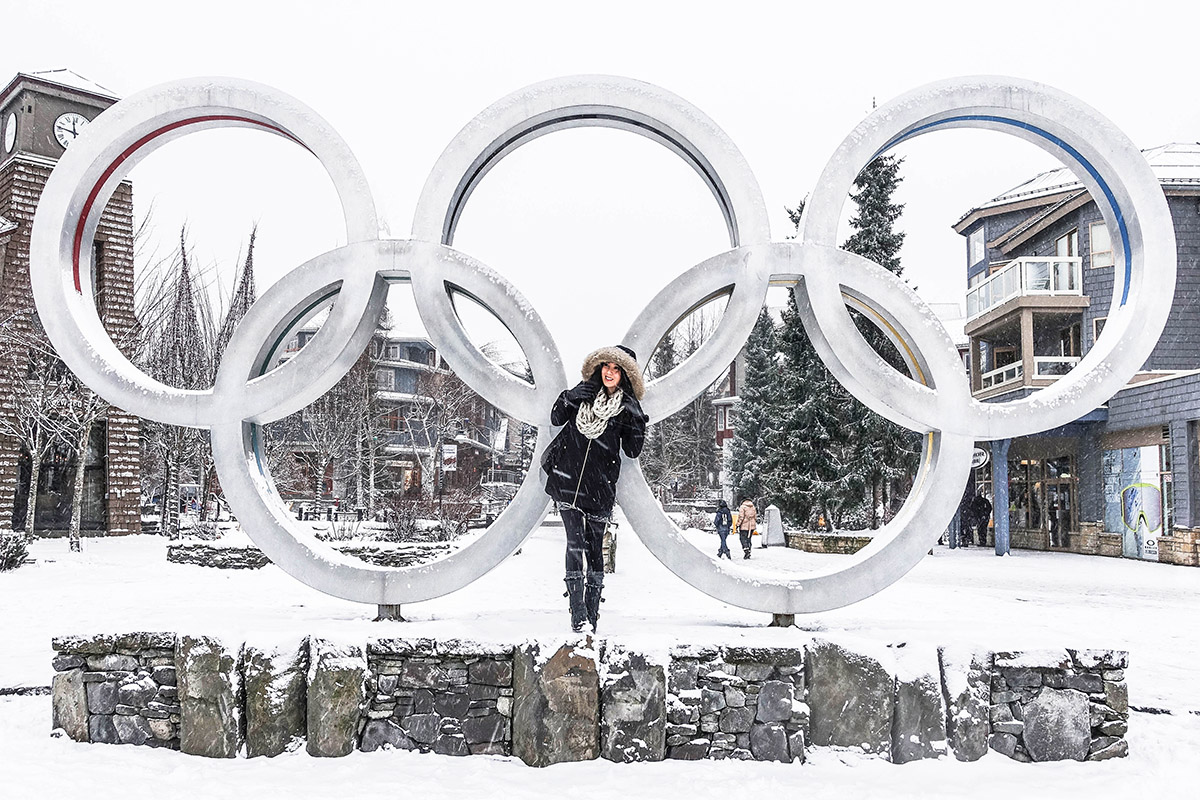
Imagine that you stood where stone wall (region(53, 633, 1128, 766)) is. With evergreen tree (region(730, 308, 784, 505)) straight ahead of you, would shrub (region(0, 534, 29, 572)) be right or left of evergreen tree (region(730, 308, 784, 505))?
left

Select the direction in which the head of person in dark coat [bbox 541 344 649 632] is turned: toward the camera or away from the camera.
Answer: toward the camera

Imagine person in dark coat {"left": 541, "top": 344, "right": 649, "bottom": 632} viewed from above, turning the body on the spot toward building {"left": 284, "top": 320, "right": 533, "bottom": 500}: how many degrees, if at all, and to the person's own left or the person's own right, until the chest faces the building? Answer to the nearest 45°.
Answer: approximately 180°

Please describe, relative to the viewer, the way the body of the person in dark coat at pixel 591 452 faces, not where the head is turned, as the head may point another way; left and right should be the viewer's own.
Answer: facing the viewer

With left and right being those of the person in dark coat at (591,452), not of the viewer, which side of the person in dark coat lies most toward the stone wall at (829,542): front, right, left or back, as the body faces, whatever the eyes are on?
back

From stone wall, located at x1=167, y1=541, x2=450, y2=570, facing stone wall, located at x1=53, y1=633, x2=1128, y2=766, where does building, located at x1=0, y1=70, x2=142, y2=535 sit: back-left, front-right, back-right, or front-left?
back-right

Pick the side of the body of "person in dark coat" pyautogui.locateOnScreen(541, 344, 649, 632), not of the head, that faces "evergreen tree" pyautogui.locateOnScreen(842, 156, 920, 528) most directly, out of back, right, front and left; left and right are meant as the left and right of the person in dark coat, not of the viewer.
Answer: back

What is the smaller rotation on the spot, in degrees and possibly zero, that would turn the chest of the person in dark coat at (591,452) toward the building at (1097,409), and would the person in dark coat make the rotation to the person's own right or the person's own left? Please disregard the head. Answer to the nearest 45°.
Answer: approximately 135° to the person's own left
